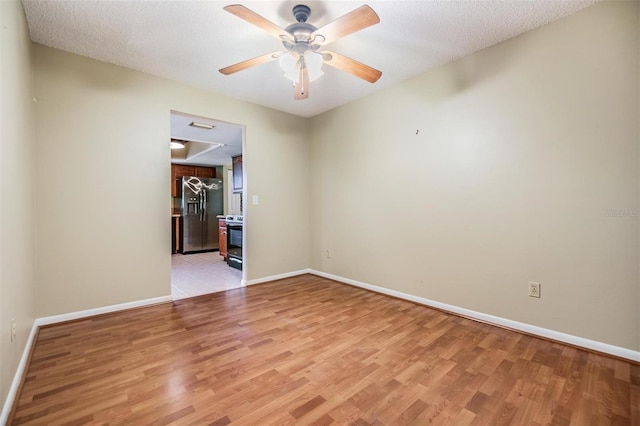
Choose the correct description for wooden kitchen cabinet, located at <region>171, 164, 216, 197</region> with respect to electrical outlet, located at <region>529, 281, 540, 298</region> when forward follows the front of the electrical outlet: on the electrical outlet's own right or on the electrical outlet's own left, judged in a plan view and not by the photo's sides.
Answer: on the electrical outlet's own right

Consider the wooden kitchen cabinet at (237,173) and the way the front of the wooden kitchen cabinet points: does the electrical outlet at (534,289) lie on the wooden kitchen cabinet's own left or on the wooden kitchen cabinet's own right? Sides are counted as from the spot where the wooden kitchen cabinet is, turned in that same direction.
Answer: on the wooden kitchen cabinet's own left

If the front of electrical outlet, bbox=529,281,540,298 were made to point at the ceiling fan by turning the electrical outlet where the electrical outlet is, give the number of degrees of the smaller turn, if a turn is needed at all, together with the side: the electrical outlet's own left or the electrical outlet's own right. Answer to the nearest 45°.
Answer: approximately 45° to the electrical outlet's own right

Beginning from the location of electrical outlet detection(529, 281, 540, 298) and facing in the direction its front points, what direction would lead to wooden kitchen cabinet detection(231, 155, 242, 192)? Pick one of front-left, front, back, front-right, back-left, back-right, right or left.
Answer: right

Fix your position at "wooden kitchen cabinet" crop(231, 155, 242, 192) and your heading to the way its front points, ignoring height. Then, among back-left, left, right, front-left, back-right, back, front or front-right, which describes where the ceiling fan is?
front-left

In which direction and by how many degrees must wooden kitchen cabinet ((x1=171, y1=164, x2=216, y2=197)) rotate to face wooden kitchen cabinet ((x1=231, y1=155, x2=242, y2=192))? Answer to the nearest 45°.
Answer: approximately 45° to its left

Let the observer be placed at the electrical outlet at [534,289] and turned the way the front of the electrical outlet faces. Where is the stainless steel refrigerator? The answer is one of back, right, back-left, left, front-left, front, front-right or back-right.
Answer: right

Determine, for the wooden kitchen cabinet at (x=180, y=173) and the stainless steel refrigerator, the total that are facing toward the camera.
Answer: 2

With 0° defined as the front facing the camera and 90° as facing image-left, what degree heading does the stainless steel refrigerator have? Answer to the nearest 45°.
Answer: approximately 0°
